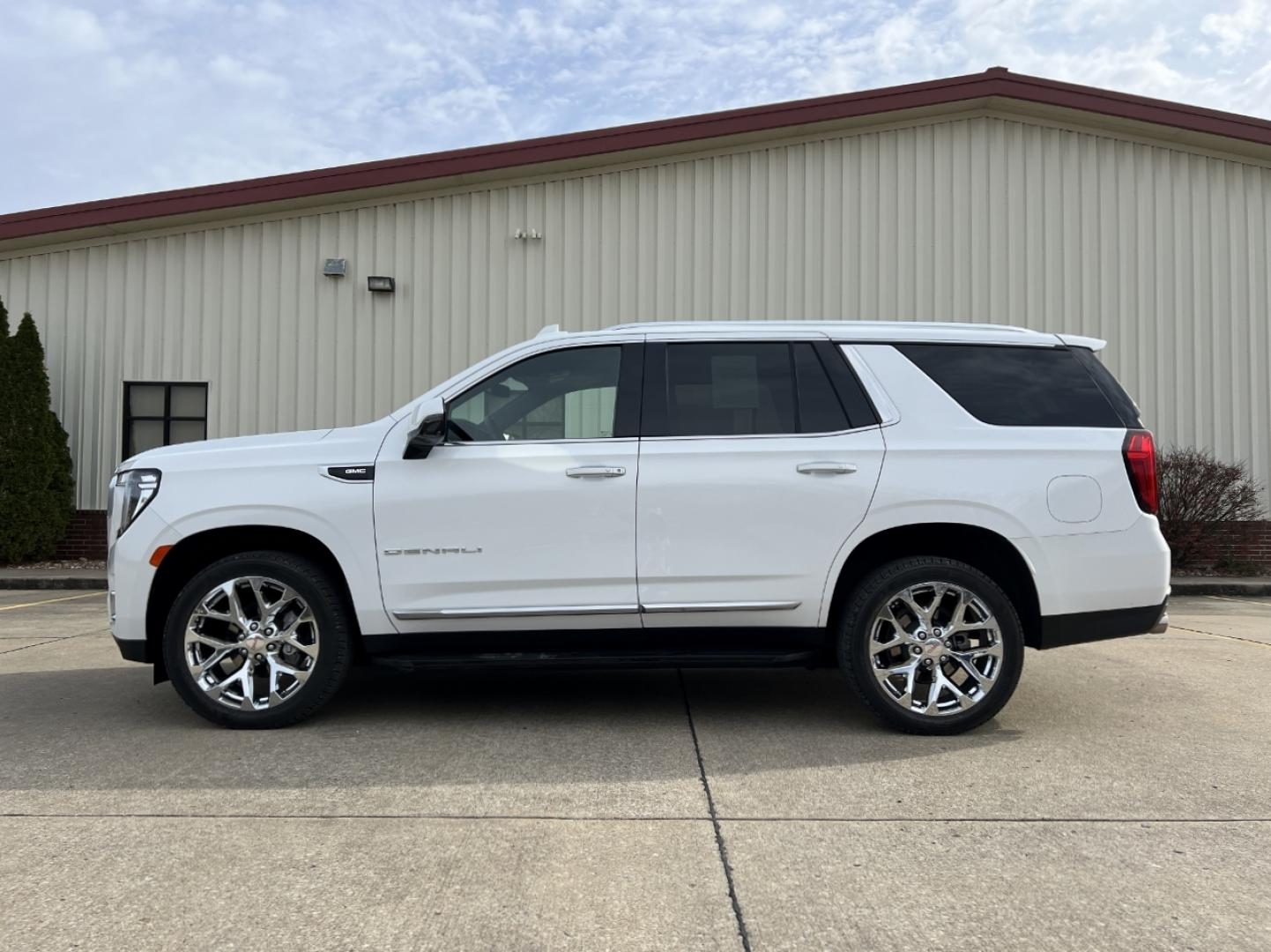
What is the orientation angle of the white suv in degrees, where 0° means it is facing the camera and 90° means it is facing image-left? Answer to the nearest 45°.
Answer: approximately 90°

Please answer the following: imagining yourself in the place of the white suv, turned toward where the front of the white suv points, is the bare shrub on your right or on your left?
on your right

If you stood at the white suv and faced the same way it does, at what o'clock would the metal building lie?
The metal building is roughly at 3 o'clock from the white suv.
